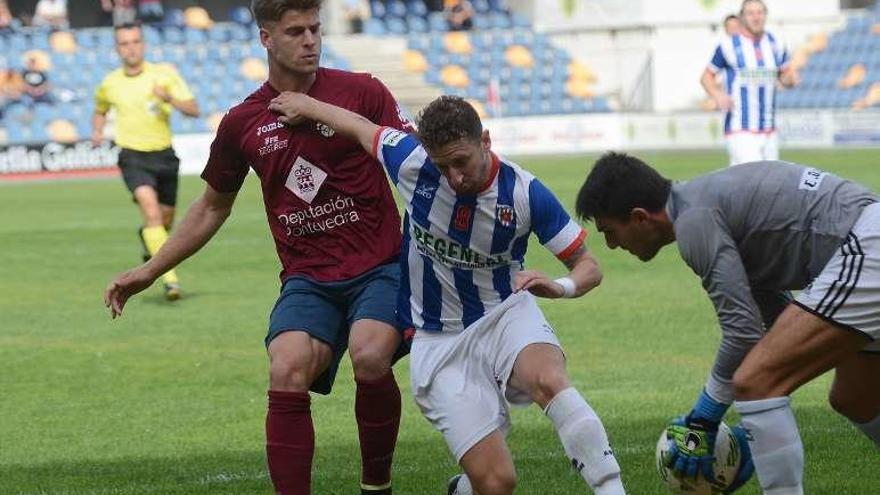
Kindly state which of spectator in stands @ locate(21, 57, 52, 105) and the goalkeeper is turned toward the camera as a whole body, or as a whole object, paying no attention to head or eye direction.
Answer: the spectator in stands

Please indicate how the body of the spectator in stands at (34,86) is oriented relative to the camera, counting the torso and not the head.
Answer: toward the camera

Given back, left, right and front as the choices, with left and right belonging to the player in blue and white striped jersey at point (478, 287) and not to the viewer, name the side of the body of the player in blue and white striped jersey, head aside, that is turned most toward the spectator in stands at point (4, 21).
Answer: back

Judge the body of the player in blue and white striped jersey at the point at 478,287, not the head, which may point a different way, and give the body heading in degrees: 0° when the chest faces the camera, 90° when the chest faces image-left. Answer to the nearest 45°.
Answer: approximately 0°

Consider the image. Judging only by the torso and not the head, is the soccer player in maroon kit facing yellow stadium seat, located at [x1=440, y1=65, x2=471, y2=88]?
no

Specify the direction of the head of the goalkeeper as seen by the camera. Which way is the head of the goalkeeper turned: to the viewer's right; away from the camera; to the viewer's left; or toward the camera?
to the viewer's left

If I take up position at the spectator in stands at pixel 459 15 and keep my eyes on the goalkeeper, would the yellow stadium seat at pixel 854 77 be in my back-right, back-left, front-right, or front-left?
front-left

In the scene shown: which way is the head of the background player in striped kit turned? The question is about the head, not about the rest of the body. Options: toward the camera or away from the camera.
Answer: toward the camera

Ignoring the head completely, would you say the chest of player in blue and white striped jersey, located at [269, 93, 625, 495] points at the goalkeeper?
no

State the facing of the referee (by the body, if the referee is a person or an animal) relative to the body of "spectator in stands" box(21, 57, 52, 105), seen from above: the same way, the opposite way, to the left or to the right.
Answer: the same way

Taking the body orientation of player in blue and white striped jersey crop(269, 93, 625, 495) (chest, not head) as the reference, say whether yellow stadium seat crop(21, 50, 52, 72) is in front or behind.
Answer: behind

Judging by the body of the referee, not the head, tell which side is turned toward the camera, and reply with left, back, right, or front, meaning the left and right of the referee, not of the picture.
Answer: front

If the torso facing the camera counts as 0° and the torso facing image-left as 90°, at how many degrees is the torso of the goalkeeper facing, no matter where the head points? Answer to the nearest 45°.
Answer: approximately 90°

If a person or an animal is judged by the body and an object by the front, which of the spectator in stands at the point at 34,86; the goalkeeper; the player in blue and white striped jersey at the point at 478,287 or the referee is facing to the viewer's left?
the goalkeeper

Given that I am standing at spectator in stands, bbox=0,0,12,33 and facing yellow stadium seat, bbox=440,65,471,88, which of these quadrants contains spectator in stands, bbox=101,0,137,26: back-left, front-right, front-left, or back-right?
front-left

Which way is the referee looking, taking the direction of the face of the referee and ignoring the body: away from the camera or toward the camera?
toward the camera

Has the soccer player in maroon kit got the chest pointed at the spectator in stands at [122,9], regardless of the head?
no

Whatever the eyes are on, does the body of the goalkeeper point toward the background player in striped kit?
no

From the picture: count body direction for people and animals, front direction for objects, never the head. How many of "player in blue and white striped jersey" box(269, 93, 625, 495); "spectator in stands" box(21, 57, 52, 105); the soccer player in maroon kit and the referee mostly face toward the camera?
4
